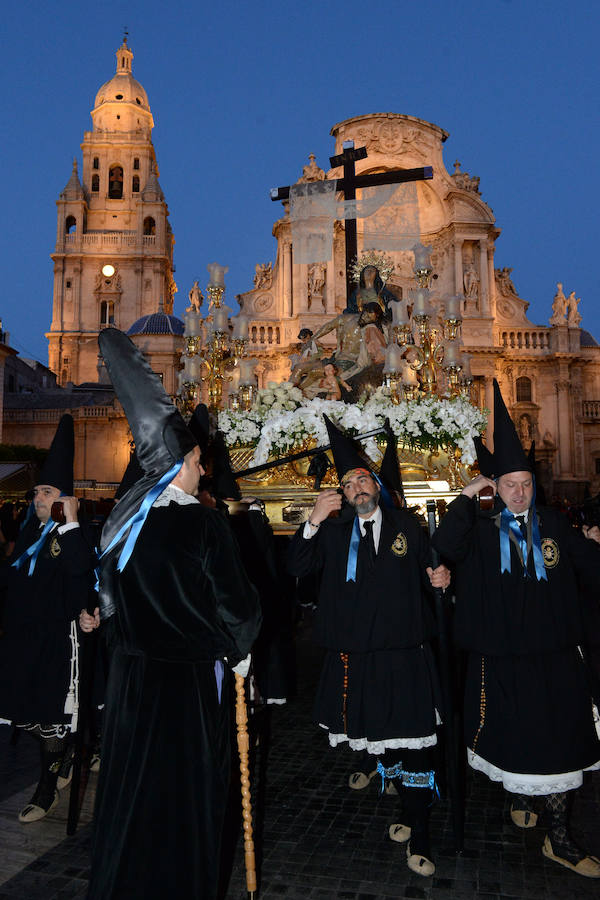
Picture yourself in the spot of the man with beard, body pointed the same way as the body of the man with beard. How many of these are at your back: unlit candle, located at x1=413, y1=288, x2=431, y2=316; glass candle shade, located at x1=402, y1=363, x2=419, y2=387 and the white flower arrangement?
3

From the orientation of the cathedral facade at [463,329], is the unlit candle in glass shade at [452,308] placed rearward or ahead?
ahead

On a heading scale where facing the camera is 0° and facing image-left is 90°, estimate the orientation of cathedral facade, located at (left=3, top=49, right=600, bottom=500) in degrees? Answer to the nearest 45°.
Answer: approximately 0°

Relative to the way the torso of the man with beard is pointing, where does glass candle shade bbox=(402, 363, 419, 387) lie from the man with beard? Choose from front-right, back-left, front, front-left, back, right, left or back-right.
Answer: back

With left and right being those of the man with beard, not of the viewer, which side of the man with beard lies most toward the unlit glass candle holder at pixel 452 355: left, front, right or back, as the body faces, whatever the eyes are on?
back

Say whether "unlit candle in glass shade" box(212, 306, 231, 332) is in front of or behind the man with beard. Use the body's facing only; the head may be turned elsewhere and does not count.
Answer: behind

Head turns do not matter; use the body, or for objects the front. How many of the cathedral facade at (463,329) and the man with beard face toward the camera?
2

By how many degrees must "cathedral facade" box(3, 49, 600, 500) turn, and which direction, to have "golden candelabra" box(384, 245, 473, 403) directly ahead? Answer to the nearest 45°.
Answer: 0° — it already faces it

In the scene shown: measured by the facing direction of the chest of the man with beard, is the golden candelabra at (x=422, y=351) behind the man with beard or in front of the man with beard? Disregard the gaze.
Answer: behind

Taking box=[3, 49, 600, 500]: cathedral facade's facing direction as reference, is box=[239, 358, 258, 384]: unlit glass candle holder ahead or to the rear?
ahead
